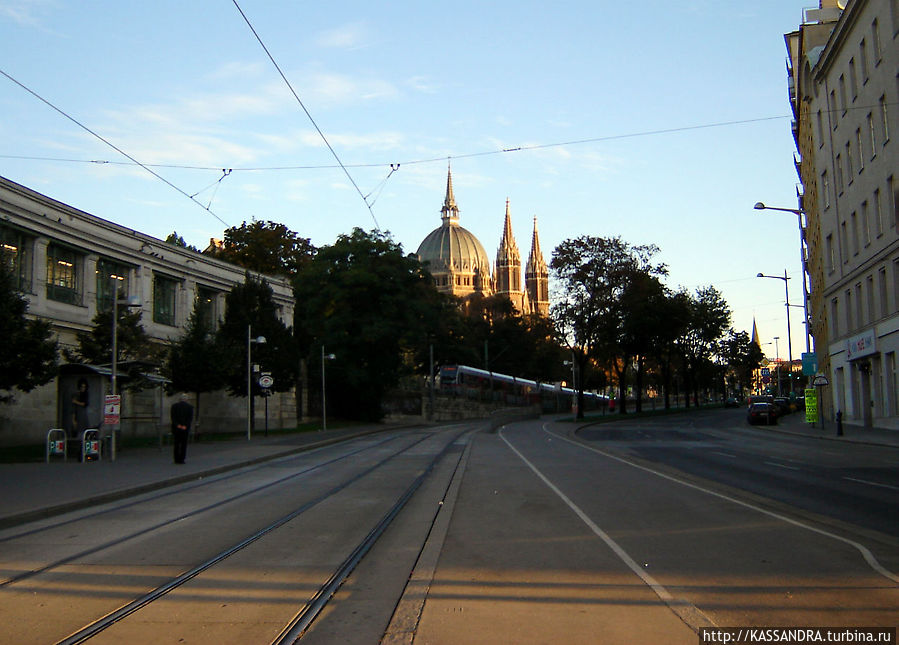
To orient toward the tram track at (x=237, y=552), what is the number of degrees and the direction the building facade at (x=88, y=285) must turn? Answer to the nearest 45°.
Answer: approximately 45° to its right

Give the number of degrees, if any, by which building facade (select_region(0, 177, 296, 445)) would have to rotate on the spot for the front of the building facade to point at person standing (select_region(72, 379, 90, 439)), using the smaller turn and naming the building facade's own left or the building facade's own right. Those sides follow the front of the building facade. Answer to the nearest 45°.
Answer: approximately 45° to the building facade's own right

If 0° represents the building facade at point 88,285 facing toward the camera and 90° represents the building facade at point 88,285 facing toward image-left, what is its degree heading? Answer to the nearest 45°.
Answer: approximately 315°
